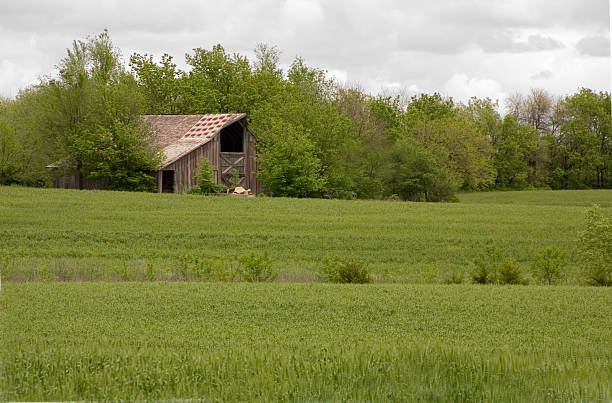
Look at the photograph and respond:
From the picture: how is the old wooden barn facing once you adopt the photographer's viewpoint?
facing the viewer and to the right of the viewer

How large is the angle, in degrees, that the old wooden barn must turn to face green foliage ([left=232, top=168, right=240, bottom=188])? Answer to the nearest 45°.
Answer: approximately 45° to its left

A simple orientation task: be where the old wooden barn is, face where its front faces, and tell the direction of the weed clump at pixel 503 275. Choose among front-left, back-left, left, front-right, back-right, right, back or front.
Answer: front-right

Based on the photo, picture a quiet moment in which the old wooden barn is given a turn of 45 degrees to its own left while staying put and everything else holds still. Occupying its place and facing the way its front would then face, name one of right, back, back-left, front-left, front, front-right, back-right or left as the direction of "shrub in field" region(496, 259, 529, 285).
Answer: right

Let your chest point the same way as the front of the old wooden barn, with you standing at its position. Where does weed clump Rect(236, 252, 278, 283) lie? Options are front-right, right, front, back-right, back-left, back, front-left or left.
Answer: front-right

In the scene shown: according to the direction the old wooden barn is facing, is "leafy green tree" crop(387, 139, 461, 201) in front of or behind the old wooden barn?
in front

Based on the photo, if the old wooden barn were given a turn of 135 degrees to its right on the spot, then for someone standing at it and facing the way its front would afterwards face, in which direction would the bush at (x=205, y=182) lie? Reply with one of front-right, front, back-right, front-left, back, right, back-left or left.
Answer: left

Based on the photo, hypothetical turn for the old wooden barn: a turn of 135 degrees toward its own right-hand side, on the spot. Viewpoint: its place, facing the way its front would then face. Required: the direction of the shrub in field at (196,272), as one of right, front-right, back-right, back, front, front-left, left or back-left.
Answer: left

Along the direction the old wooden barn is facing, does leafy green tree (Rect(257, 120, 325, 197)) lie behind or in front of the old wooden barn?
in front

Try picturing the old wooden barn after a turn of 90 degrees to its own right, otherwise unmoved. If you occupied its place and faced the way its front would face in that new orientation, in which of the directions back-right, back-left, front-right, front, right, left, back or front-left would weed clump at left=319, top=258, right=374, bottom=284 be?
front-left
